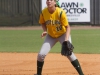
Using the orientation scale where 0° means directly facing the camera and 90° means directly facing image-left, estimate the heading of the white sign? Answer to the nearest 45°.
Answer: approximately 0°

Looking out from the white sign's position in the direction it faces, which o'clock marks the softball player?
The softball player is roughly at 12 o'clock from the white sign.
